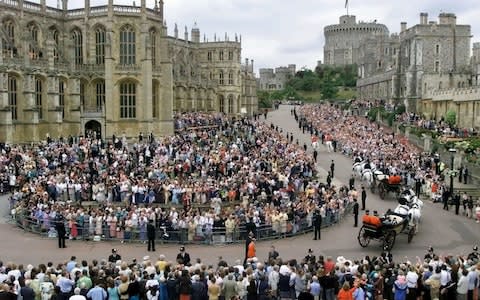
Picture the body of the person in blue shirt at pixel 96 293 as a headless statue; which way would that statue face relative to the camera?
away from the camera

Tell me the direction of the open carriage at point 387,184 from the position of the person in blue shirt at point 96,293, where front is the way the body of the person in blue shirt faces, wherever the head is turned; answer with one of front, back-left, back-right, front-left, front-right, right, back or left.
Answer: front-right

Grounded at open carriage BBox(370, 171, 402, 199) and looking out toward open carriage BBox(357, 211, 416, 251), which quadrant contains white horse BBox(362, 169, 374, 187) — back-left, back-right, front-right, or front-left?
back-right

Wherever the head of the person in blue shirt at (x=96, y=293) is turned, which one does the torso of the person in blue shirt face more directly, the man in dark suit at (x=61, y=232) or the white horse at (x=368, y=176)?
the man in dark suit

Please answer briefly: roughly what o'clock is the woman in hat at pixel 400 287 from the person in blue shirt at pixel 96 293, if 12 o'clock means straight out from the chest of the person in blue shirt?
The woman in hat is roughly at 3 o'clock from the person in blue shirt.

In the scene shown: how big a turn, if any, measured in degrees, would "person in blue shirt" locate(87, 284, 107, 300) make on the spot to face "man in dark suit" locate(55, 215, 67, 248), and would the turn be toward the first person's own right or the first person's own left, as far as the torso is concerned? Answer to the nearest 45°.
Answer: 0° — they already face them

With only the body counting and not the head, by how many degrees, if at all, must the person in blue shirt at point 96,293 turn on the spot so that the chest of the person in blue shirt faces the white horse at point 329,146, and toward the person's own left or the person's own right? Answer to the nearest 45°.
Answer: approximately 45° to the person's own right

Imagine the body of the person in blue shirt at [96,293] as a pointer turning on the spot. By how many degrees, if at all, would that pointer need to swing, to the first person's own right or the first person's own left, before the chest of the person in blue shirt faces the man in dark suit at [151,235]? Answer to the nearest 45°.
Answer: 0° — they already face them

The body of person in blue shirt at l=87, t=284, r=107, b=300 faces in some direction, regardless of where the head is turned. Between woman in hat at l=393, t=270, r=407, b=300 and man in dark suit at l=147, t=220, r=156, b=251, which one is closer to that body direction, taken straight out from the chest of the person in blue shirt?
the man in dark suit

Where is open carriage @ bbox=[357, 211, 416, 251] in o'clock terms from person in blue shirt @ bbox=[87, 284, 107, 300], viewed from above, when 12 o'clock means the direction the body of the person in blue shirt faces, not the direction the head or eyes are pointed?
The open carriage is roughly at 2 o'clock from the person in blue shirt.

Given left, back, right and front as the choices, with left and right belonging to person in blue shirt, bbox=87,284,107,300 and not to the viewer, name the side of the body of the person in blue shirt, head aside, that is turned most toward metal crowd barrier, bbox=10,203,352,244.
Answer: front
